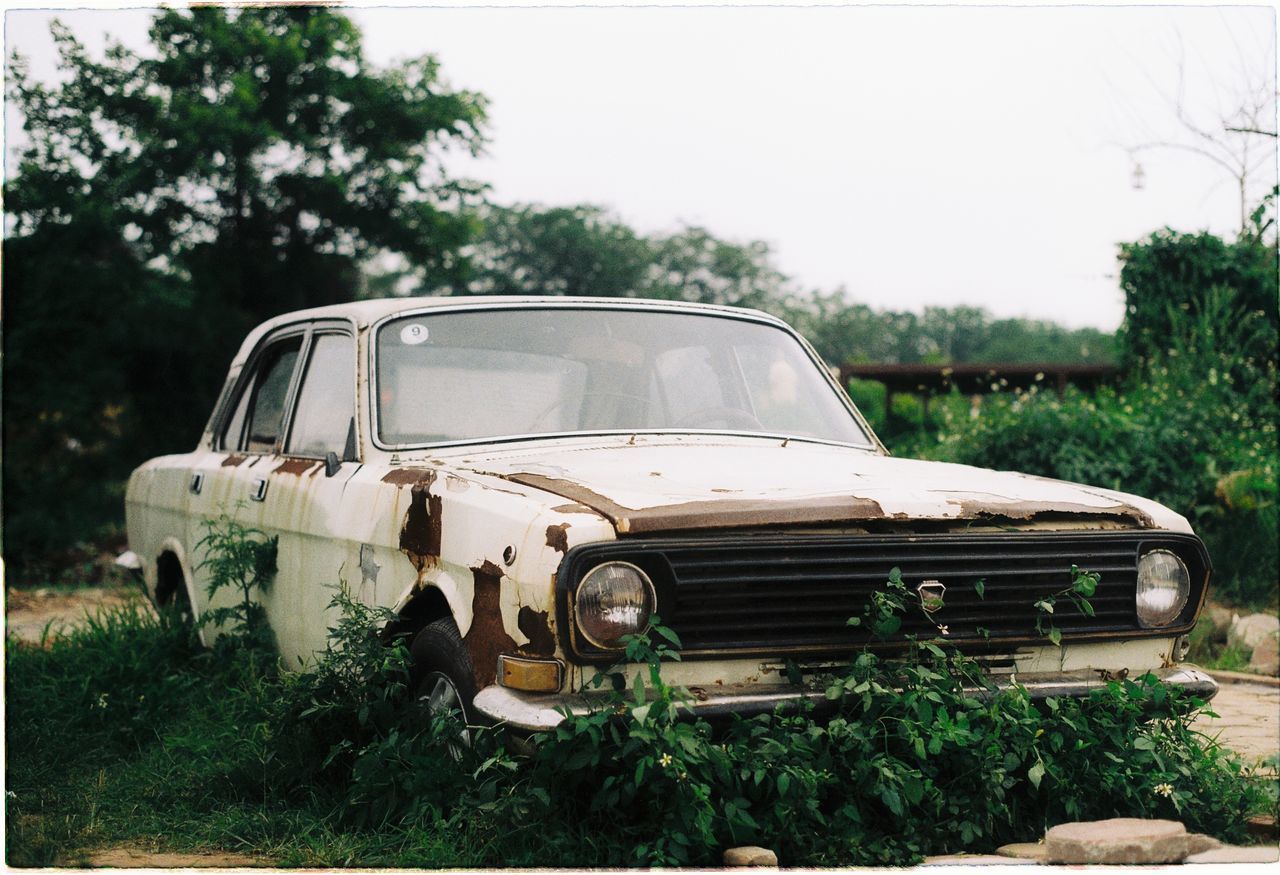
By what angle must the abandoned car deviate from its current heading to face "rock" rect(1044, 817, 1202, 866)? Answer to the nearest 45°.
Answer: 0° — it already faces it

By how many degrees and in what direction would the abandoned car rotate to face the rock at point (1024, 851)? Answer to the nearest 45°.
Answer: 0° — it already faces it

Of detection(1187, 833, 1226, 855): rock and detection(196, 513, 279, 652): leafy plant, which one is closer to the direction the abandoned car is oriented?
the rock

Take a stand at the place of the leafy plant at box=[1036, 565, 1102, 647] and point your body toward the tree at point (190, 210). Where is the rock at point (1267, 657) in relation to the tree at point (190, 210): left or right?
right

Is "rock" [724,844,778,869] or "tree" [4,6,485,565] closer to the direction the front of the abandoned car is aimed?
the rock

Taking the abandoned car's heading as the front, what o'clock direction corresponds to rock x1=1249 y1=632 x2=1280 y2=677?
The rock is roughly at 9 o'clock from the abandoned car.

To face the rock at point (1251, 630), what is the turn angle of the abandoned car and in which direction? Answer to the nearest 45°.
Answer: approximately 90° to its left

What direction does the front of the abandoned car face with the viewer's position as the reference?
facing the viewer and to the right of the viewer

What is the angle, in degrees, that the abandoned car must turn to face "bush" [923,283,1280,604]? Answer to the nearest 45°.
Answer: approximately 90° to its left

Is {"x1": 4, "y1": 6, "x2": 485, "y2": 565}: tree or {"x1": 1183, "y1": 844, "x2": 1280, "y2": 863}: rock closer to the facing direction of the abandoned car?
the rock

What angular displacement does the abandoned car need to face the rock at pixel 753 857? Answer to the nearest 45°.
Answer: approximately 45° to its right
